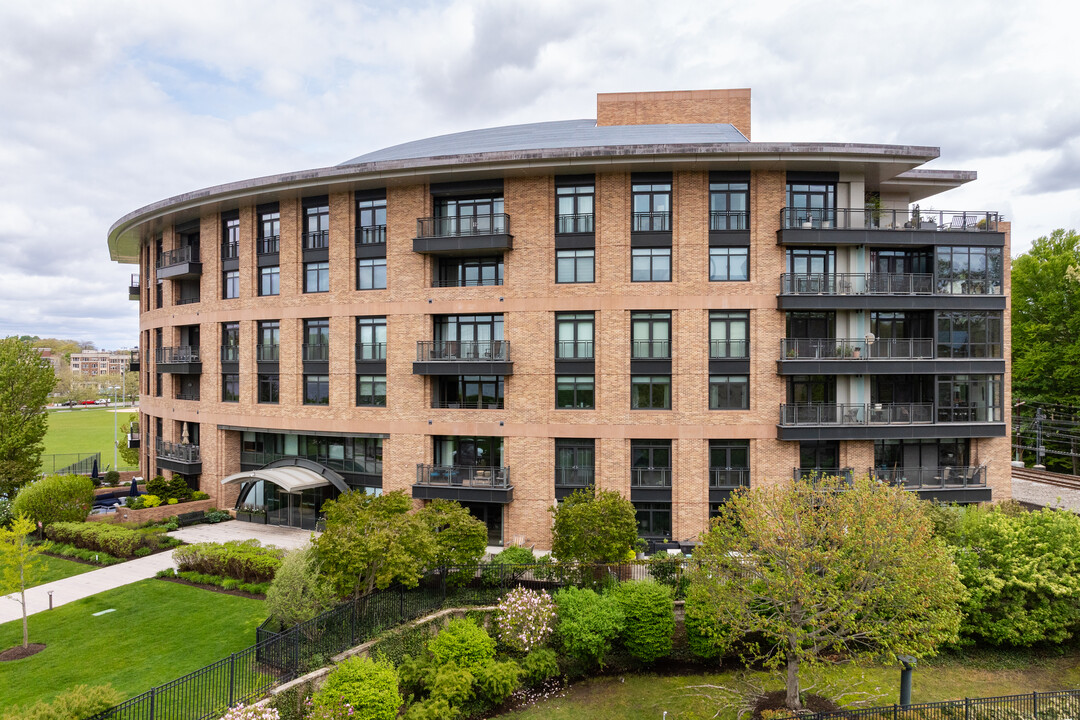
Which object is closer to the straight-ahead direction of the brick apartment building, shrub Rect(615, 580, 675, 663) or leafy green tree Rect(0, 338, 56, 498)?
the shrub

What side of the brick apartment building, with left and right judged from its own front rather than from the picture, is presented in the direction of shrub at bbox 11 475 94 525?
right

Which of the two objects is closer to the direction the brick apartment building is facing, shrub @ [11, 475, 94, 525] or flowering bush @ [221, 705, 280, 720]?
the flowering bush

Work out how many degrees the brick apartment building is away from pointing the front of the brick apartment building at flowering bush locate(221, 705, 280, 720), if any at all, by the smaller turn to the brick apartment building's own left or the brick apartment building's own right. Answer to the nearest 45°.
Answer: approximately 45° to the brick apartment building's own right

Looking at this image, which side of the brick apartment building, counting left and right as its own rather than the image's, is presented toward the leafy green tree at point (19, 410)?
right

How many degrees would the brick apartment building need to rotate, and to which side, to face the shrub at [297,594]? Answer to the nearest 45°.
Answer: approximately 45° to its right

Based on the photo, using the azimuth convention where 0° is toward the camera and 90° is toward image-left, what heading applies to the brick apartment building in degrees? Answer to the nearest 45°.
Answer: approximately 0°
